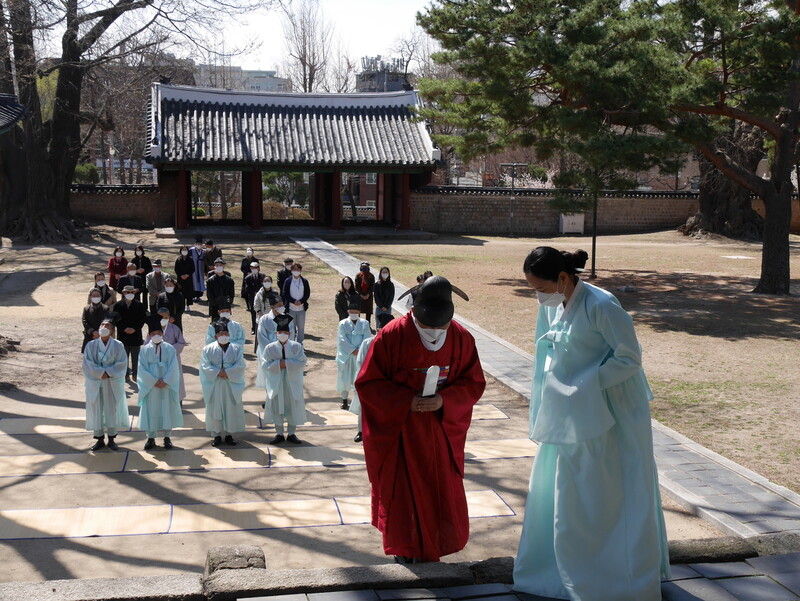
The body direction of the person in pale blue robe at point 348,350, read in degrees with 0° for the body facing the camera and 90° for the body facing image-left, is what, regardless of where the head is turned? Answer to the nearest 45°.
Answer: approximately 0°

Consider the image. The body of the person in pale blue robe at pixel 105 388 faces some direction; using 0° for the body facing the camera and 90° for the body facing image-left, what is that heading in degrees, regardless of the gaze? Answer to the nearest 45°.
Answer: approximately 0°

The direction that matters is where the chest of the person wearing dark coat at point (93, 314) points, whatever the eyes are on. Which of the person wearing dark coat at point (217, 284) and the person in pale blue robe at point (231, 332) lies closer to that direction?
the person in pale blue robe

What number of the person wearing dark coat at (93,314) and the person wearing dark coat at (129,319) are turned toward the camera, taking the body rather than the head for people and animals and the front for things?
2

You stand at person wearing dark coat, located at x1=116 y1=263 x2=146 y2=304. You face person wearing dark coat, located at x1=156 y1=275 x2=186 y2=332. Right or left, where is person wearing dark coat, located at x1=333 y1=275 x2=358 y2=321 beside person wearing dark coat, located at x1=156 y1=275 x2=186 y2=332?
left

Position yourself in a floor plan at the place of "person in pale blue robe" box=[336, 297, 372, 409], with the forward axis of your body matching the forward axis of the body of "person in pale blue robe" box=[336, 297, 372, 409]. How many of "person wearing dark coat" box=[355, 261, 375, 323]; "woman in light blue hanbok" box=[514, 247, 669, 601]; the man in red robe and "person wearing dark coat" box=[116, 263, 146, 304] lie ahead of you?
2
